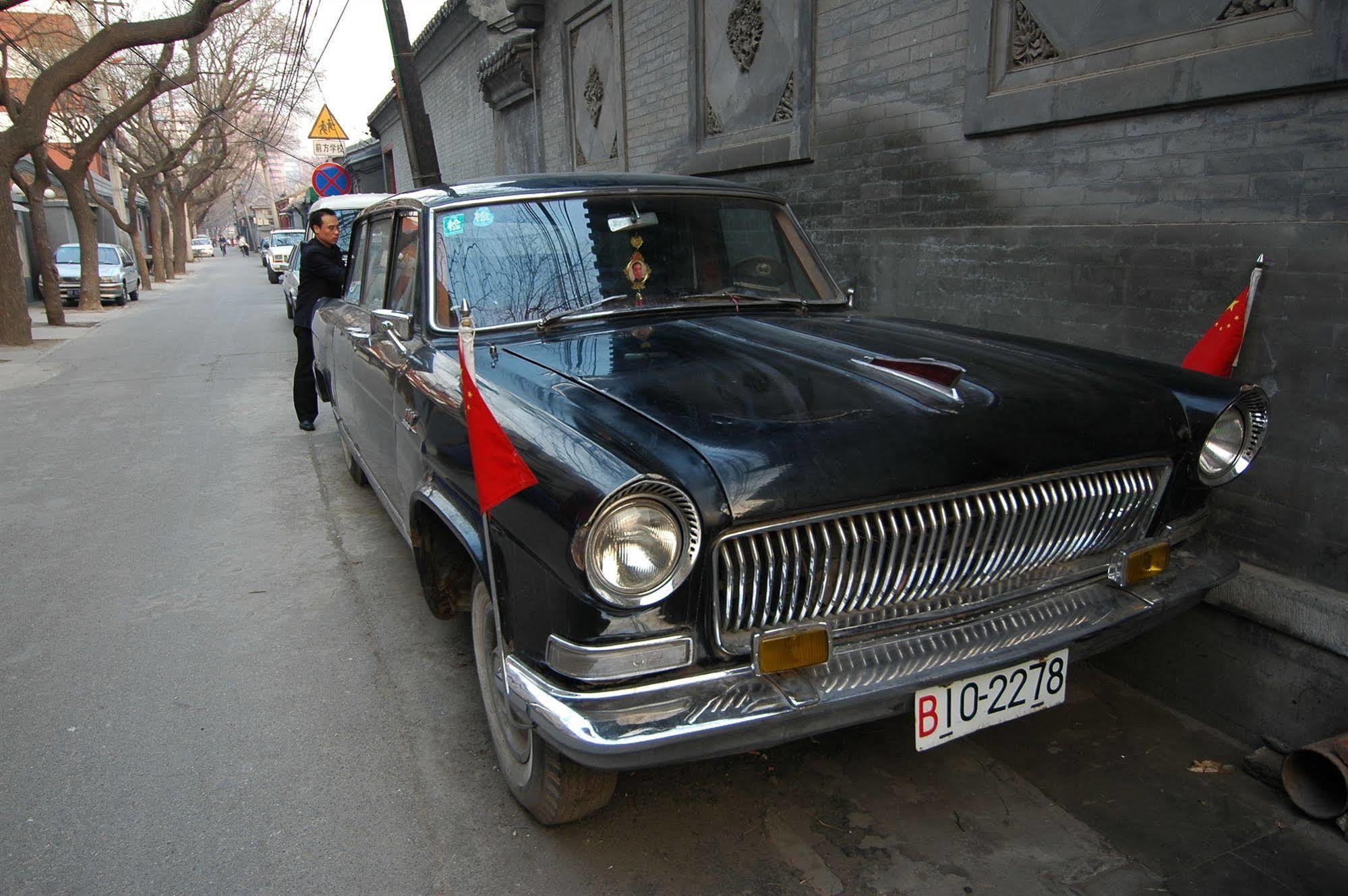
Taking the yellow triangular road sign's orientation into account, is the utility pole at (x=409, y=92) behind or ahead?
ahead

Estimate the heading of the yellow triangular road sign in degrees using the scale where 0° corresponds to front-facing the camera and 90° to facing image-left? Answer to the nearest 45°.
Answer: approximately 0°

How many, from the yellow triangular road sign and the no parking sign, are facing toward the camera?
2

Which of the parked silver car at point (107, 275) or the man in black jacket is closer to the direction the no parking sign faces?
the man in black jacket

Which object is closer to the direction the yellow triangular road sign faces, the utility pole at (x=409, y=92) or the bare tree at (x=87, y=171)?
the utility pole

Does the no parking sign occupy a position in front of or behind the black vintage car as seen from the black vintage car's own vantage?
behind

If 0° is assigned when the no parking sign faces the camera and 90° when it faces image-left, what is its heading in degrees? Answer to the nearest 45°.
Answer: approximately 0°

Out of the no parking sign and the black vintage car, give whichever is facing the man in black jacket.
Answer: the no parking sign

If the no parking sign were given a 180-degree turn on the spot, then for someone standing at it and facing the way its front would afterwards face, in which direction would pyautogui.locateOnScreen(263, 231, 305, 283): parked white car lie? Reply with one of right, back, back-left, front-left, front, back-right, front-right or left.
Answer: front

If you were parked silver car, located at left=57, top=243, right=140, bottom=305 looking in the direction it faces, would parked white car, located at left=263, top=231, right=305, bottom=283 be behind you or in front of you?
behind

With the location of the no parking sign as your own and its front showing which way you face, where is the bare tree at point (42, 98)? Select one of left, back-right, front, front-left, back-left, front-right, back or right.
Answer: right

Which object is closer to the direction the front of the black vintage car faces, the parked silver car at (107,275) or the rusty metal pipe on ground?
the rusty metal pipe on ground

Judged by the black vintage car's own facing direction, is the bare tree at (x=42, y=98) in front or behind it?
behind
